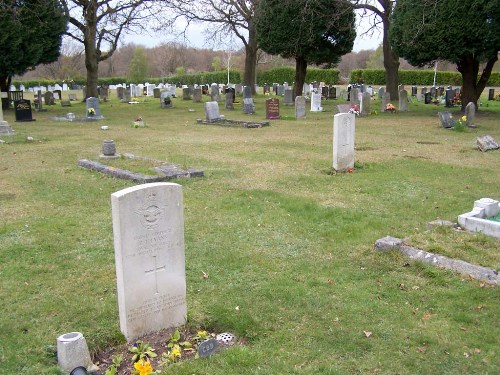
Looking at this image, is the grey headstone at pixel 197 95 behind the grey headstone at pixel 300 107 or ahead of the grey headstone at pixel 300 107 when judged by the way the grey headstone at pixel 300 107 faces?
behind

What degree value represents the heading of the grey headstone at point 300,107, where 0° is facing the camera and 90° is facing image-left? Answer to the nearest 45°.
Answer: approximately 0°

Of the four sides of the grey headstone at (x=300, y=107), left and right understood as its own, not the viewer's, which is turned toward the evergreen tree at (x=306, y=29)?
back

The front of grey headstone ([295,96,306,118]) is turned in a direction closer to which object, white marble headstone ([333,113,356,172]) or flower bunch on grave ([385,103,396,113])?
the white marble headstone

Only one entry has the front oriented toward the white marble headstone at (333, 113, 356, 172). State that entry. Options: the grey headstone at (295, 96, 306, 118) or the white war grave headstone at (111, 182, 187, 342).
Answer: the grey headstone

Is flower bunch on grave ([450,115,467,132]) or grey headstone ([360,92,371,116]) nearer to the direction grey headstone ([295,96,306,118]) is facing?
the flower bunch on grave

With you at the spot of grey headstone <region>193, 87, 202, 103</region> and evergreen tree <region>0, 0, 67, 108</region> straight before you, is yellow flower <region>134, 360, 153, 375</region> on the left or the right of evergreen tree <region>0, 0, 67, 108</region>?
left

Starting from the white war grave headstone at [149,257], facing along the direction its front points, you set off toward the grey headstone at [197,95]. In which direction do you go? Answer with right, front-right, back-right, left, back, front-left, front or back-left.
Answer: back-left

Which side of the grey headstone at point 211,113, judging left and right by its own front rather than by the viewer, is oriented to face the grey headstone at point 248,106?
left

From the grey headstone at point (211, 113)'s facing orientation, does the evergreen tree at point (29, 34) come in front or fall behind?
behind

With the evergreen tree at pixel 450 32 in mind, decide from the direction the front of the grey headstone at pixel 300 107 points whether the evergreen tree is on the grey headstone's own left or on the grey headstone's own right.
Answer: on the grey headstone's own left

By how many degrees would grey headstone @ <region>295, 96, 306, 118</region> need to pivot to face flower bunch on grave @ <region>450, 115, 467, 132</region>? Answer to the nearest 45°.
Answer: approximately 45° to its left

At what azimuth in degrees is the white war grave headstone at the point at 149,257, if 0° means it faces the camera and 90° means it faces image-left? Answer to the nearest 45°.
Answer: approximately 315°

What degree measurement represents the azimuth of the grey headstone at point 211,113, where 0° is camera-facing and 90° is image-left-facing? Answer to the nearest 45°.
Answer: approximately 315°
